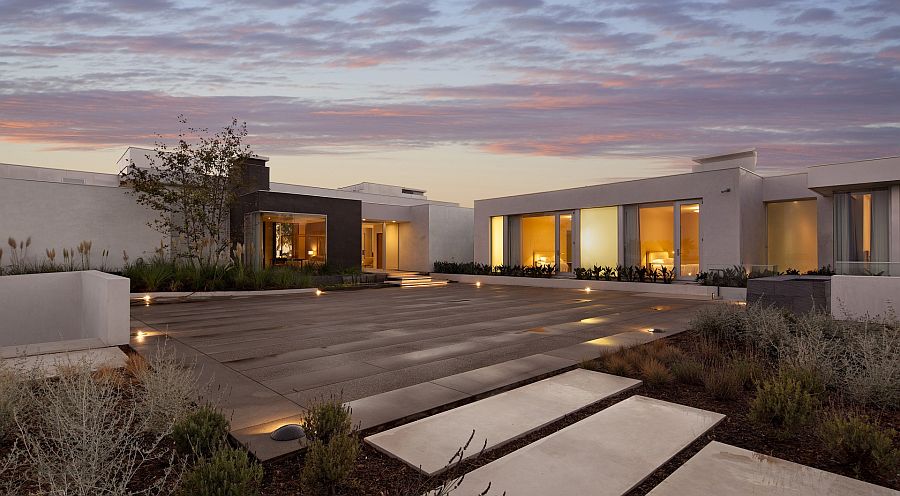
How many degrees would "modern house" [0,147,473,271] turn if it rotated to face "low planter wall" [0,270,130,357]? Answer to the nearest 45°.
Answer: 0° — it already faces it

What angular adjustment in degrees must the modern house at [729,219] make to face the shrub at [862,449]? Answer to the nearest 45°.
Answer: approximately 45° to its left

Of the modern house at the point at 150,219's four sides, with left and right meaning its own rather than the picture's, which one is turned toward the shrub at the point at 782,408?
front

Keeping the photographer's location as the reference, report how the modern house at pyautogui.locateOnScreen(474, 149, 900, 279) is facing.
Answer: facing the viewer and to the left of the viewer

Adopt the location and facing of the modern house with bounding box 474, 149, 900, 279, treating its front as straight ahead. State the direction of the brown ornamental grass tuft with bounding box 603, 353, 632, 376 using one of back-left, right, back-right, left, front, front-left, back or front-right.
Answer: front-left

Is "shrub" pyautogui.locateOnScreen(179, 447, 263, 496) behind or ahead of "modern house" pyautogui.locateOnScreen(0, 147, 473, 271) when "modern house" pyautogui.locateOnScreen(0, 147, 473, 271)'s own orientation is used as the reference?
ahead

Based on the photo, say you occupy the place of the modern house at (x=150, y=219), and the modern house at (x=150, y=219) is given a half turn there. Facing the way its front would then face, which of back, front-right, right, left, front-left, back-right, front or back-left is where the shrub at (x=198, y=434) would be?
back

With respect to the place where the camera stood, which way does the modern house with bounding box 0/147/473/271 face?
facing the viewer

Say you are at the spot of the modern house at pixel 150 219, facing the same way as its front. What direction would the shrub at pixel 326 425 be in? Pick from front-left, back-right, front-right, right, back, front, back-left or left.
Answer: front

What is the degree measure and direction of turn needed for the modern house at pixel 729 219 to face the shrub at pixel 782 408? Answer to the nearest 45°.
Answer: approximately 45° to its left

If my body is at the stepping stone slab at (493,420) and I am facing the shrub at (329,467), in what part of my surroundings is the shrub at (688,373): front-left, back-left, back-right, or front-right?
back-left

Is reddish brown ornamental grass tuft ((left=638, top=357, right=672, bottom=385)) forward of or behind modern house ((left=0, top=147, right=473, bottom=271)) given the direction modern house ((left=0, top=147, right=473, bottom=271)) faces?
forward

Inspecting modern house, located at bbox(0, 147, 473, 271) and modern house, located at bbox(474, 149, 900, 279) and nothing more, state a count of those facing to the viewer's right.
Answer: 0
